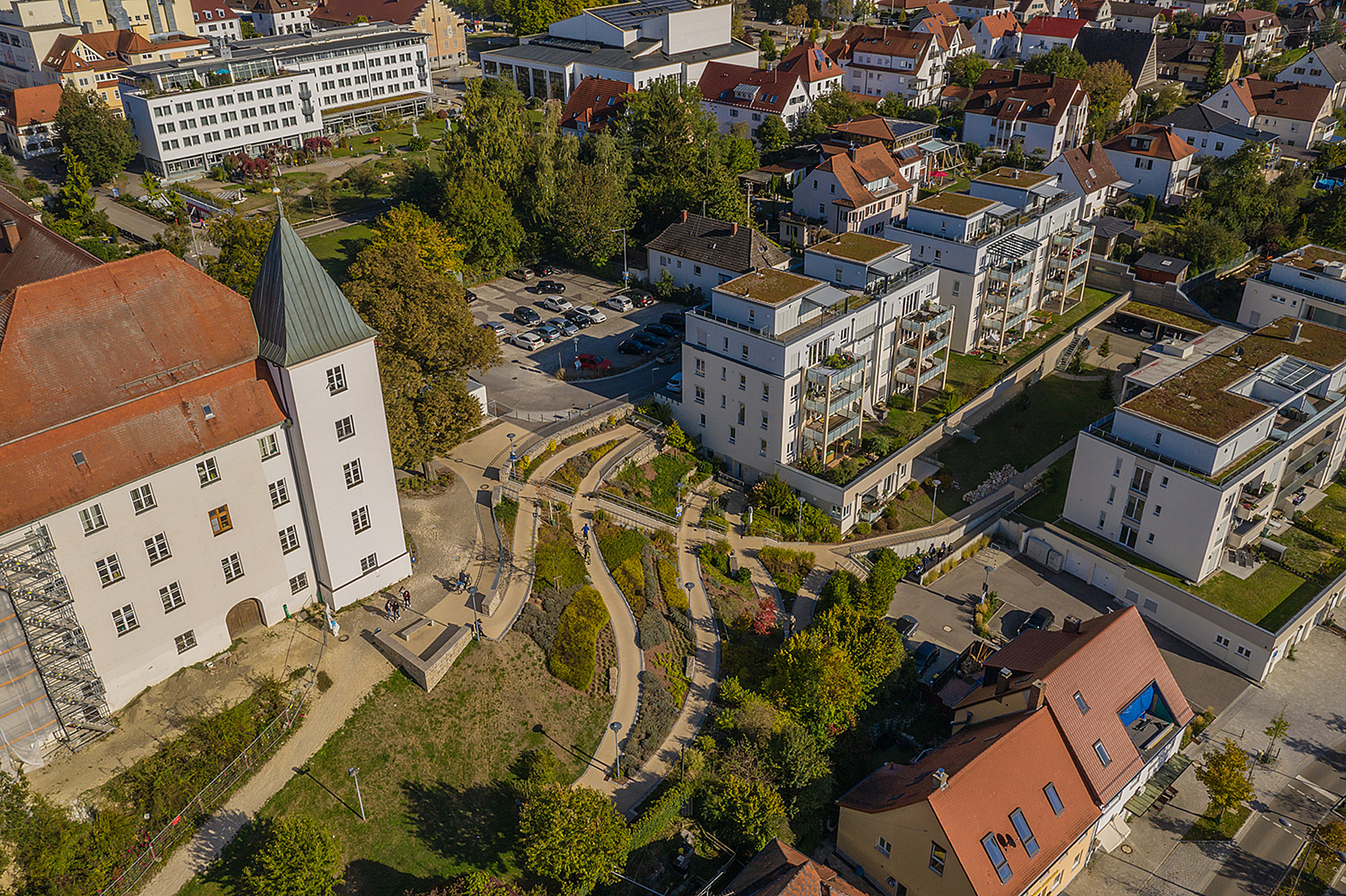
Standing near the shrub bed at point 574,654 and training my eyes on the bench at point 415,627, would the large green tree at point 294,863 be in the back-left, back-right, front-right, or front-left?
front-left

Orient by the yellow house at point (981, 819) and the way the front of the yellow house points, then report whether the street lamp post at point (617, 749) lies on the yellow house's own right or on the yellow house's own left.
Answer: on the yellow house's own right

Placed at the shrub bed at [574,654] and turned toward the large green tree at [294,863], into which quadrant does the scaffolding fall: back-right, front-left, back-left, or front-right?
front-right

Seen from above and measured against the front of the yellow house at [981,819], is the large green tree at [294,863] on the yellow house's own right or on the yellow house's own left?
on the yellow house's own right

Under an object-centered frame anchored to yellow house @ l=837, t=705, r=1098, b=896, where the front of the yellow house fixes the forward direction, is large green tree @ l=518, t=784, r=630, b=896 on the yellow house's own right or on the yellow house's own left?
on the yellow house's own right

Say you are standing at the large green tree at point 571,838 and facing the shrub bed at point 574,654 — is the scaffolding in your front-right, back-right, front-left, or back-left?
front-left

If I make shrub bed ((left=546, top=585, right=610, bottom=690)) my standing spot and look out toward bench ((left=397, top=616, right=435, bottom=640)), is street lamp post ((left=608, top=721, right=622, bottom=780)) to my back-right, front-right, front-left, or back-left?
back-left
